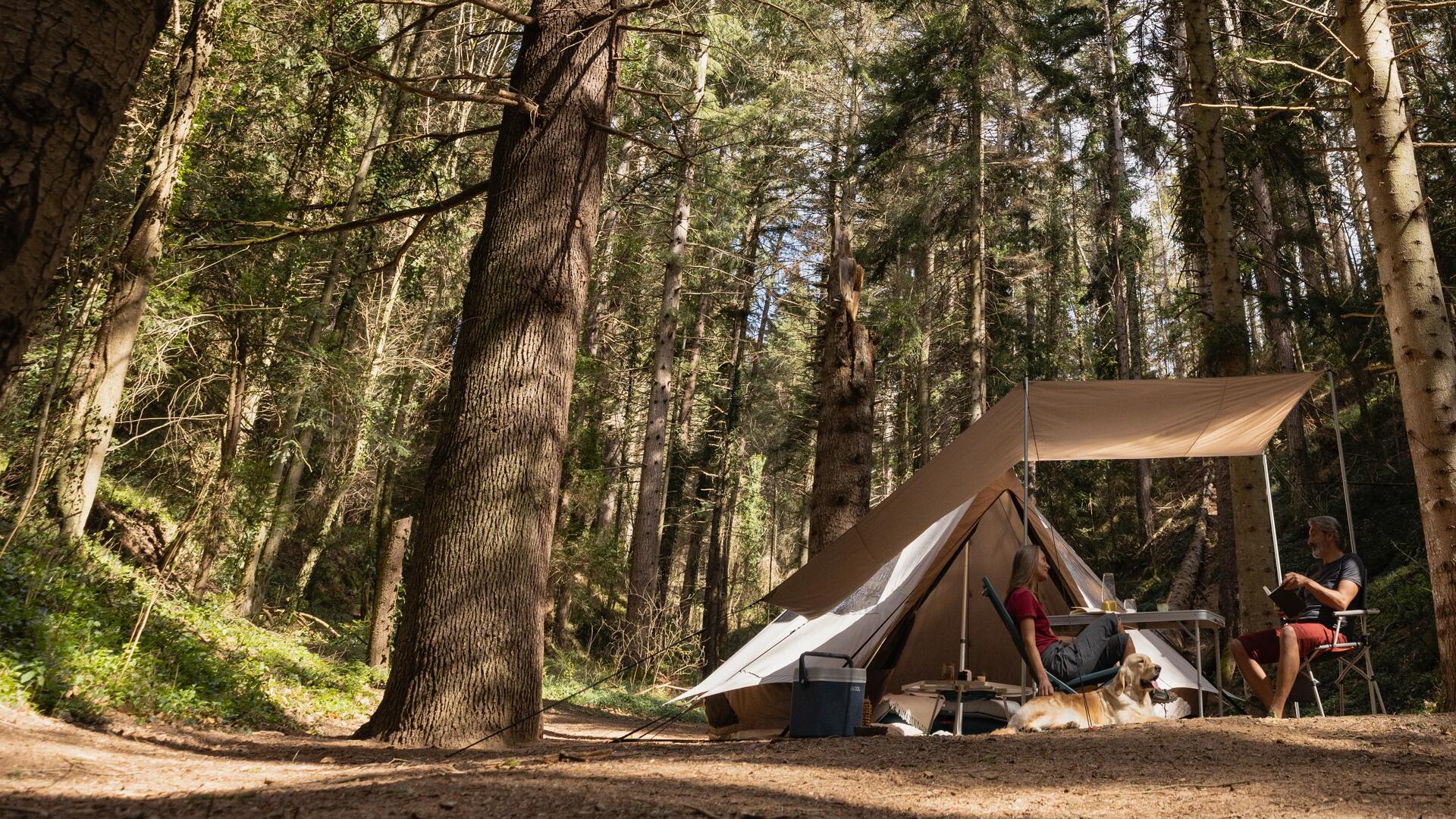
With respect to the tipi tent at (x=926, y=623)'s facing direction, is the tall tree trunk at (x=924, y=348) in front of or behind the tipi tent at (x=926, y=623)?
behind

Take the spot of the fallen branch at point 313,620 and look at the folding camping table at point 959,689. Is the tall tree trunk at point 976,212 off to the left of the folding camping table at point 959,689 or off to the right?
left

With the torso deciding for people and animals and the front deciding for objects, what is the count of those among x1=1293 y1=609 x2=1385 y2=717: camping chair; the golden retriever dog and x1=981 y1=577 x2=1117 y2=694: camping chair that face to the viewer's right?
2

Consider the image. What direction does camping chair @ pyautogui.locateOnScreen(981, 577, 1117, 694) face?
to the viewer's right

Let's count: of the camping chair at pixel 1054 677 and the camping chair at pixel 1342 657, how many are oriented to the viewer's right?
1

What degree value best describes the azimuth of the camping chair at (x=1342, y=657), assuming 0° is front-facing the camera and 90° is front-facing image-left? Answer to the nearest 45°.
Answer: approximately 90°

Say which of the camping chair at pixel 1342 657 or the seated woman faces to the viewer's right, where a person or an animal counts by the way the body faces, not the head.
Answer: the seated woman

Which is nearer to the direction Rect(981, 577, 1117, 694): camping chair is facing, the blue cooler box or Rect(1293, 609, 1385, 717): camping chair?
the camping chair

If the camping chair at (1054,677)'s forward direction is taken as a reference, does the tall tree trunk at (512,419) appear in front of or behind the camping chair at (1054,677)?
behind

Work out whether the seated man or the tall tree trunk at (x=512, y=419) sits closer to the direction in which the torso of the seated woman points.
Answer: the seated man

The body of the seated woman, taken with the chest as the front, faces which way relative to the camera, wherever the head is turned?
to the viewer's right

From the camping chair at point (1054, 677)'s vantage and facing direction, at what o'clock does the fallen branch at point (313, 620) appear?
The fallen branch is roughly at 7 o'clock from the camping chair.

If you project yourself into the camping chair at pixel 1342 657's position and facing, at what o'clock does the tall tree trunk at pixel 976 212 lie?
The tall tree trunk is roughly at 2 o'clock from the camping chair.

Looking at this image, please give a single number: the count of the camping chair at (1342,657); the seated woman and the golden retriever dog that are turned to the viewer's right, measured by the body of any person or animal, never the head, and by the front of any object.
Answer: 2

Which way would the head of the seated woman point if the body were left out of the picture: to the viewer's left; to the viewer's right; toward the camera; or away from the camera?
to the viewer's right

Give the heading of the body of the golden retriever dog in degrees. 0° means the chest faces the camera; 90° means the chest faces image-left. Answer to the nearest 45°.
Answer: approximately 270°
